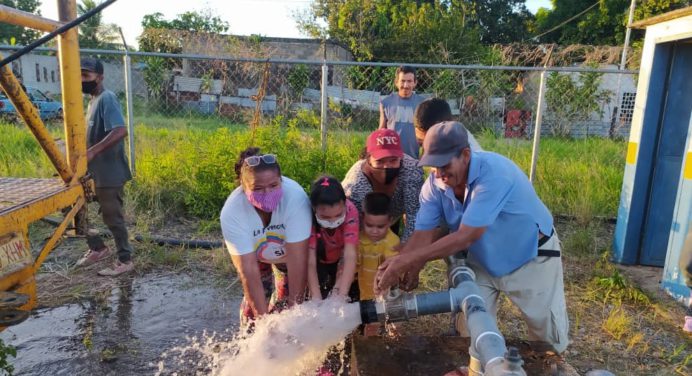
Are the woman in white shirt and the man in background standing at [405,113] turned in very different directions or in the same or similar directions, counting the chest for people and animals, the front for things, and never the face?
same or similar directions

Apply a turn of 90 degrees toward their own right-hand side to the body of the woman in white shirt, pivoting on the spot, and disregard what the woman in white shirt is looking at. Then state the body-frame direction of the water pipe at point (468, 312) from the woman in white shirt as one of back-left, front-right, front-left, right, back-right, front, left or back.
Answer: back-left

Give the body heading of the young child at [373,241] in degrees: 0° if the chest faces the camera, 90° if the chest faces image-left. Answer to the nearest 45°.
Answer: approximately 0°

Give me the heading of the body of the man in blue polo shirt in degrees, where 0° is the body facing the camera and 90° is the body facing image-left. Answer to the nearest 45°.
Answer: approximately 45°

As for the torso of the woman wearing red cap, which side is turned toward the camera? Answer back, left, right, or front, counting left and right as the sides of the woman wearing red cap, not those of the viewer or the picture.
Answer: front

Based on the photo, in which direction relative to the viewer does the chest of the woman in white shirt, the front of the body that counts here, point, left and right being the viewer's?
facing the viewer

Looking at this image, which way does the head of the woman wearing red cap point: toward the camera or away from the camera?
toward the camera

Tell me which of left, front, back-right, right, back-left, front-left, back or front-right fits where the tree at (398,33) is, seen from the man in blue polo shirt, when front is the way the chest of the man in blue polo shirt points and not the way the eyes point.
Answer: back-right

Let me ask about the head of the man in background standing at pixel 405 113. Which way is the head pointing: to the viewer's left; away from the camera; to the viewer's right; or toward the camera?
toward the camera

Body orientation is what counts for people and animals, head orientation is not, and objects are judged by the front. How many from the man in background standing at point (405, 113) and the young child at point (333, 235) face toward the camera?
2

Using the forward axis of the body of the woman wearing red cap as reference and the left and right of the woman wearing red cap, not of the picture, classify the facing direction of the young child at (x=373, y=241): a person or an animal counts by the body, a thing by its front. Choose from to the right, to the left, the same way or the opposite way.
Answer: the same way

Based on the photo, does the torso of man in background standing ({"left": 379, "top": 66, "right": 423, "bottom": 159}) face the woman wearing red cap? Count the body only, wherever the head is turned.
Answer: yes

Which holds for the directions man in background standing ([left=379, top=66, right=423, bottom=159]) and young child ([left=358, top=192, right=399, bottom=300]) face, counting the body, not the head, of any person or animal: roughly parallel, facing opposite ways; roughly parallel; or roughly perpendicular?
roughly parallel

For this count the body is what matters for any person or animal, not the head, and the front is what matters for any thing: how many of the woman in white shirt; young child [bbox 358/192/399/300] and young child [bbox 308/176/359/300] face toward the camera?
3

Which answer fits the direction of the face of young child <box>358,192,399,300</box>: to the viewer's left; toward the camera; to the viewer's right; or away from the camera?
toward the camera

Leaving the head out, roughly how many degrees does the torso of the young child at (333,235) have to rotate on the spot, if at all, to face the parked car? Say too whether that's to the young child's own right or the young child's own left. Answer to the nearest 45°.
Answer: approximately 135° to the young child's own right
